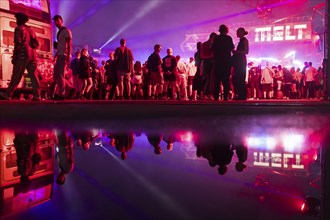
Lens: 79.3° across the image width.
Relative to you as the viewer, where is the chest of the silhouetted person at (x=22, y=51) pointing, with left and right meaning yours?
facing to the left of the viewer

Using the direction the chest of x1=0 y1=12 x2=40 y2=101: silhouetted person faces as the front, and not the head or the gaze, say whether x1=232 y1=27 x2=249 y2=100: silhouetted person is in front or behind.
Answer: behind
